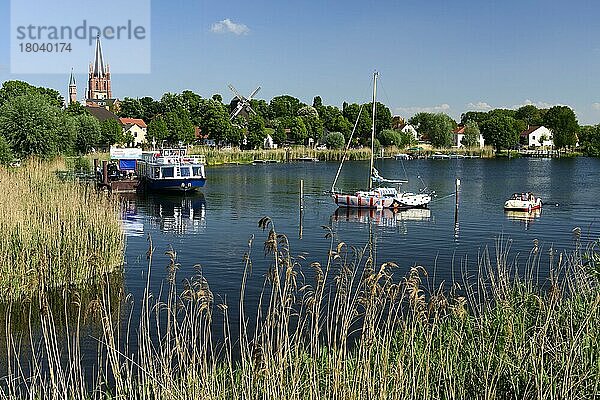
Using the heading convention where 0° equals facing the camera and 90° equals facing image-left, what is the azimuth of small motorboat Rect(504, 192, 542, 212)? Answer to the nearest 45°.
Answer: approximately 45°

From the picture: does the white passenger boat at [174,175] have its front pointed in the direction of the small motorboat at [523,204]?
yes

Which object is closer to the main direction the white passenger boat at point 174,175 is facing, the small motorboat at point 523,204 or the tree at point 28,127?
the small motorboat

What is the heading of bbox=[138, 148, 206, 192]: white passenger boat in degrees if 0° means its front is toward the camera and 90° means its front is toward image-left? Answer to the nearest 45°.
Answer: approximately 315°
